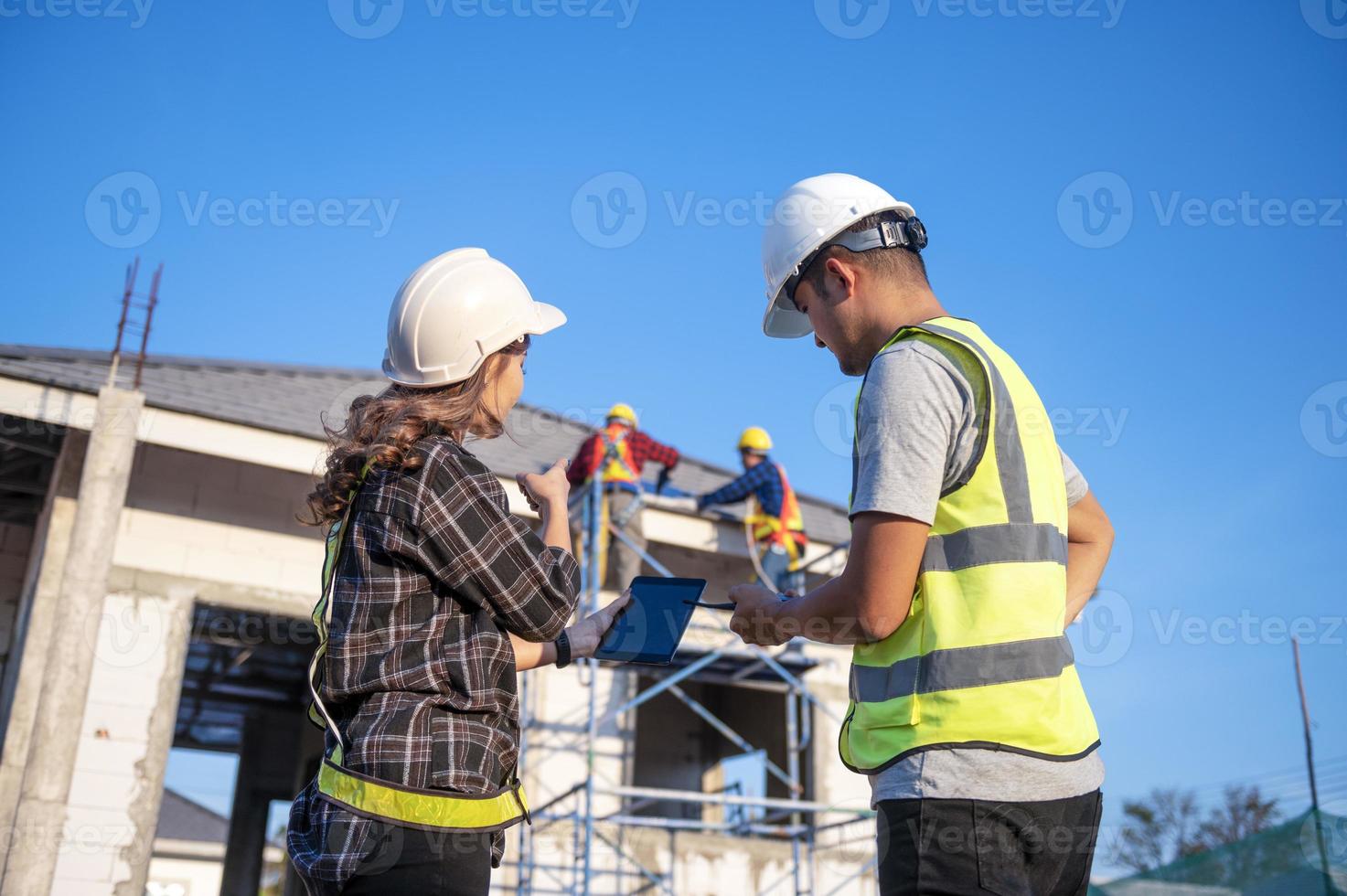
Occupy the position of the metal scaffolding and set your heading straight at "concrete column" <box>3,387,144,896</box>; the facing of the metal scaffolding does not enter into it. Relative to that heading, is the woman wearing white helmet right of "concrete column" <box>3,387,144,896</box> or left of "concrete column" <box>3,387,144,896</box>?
left

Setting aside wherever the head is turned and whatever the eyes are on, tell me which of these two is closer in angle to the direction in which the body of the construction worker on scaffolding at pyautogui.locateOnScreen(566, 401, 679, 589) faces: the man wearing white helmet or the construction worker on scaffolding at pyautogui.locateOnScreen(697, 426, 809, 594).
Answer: the construction worker on scaffolding

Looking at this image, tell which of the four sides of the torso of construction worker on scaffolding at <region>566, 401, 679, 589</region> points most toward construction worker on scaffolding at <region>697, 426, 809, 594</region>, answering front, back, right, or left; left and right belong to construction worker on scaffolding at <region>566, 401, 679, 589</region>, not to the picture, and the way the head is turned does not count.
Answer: right

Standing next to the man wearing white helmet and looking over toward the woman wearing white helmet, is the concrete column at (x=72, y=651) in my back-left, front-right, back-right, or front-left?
front-right

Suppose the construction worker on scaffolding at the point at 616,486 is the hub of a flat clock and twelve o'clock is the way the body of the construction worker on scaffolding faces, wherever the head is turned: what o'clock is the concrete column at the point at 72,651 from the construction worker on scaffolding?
The concrete column is roughly at 8 o'clock from the construction worker on scaffolding.

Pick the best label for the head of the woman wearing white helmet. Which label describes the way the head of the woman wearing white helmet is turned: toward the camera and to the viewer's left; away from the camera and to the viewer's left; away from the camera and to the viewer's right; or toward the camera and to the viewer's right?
away from the camera and to the viewer's right

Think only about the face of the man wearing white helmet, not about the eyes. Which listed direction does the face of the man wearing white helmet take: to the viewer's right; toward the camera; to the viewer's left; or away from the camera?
to the viewer's left

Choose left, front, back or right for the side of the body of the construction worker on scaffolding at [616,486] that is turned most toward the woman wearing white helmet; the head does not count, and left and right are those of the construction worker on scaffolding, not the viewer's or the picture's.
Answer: back

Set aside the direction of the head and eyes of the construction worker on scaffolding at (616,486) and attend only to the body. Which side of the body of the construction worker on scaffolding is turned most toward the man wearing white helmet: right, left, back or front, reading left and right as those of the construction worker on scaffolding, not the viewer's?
back

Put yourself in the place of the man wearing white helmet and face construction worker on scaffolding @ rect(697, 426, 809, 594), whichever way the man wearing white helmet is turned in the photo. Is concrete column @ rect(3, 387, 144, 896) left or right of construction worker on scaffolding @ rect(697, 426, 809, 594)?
left

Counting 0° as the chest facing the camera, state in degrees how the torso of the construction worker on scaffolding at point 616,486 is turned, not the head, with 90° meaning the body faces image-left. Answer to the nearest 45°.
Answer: approximately 180°
